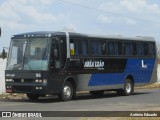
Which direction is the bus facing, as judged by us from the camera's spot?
facing the viewer and to the left of the viewer
